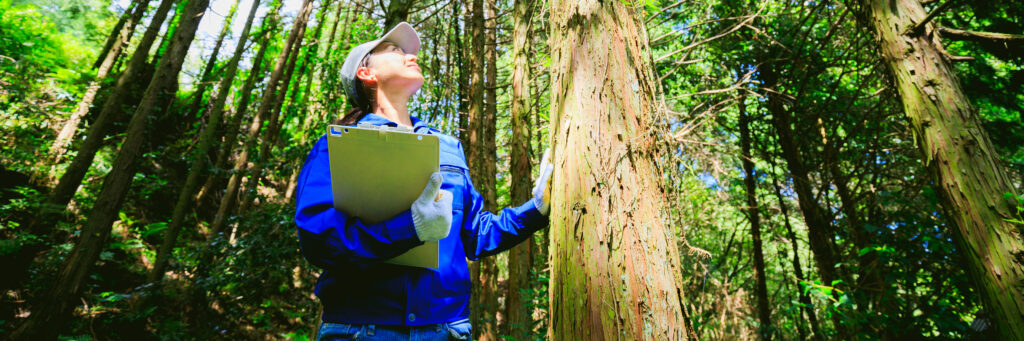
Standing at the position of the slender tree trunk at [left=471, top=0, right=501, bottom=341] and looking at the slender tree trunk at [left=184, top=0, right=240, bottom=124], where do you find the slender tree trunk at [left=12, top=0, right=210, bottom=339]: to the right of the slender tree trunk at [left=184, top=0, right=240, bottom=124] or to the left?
left

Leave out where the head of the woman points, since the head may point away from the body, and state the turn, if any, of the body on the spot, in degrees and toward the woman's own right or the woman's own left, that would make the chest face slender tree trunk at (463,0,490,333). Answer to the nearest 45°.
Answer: approximately 135° to the woman's own left

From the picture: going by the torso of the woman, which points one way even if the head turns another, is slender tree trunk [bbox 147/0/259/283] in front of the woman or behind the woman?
behind

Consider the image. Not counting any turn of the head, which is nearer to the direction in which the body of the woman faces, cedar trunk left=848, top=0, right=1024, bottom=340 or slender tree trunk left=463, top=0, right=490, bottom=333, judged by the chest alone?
the cedar trunk

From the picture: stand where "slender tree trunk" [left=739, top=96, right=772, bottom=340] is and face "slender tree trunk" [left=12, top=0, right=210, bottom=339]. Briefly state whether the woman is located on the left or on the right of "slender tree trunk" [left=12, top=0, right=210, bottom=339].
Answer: left

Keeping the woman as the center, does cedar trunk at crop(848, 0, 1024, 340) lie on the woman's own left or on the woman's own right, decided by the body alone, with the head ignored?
on the woman's own left

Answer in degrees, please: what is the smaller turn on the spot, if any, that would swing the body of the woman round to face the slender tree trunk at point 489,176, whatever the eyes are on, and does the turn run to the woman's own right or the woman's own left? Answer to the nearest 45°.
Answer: approximately 135° to the woman's own left

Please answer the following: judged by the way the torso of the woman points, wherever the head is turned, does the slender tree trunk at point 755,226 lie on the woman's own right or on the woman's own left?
on the woman's own left

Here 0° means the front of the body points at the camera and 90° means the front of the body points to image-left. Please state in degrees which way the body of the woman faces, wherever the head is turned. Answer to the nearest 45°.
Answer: approximately 315°
